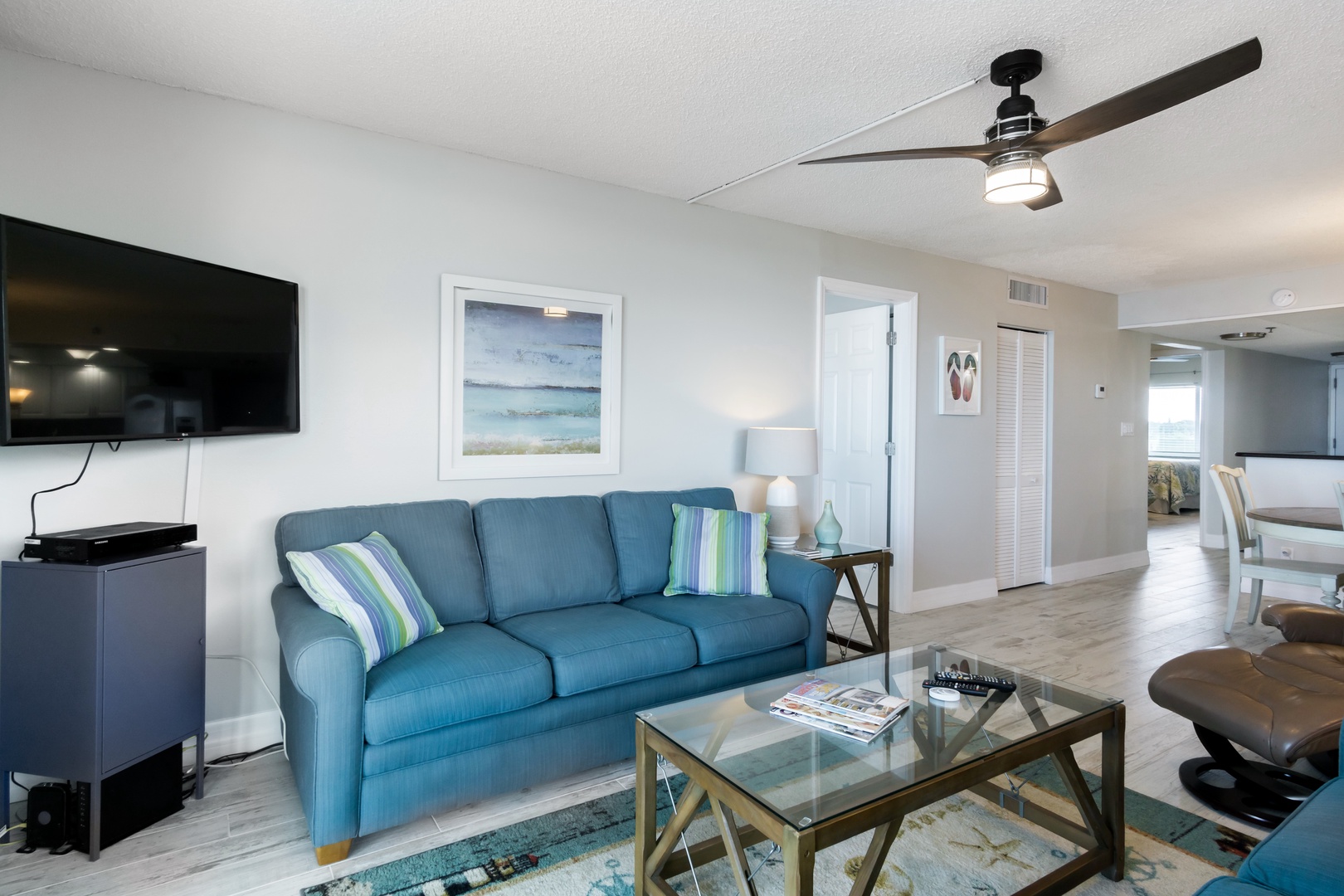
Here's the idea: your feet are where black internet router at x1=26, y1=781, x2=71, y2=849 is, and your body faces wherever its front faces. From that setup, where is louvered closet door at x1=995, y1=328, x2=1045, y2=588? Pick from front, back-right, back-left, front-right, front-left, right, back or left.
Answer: left

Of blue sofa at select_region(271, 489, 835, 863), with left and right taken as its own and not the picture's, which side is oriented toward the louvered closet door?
left

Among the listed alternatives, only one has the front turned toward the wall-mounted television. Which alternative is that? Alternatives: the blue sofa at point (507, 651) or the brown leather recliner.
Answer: the brown leather recliner

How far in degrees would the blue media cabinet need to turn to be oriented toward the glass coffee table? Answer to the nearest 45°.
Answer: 0° — it already faces it

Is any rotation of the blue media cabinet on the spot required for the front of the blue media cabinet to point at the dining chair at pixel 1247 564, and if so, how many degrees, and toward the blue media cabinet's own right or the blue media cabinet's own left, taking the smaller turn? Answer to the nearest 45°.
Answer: approximately 45° to the blue media cabinet's own left

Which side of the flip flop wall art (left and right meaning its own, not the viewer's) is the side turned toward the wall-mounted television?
right

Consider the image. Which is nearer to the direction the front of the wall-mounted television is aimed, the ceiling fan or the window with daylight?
the ceiling fan

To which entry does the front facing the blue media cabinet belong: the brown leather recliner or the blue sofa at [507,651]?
the brown leather recliner

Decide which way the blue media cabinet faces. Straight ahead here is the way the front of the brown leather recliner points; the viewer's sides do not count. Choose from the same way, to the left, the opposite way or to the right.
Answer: the opposite way

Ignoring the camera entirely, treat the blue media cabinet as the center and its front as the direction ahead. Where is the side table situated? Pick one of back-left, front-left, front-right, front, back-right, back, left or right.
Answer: front-left

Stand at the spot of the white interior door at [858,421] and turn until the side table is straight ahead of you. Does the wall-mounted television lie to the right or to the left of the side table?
right

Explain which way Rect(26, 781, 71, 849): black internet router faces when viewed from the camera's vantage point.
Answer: facing the viewer

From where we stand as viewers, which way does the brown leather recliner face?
facing the viewer and to the left of the viewer

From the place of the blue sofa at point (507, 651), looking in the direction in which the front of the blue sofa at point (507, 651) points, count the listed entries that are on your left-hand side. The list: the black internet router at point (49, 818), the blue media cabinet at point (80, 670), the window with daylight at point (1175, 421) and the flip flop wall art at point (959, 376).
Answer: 2

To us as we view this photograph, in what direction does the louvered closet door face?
facing the viewer and to the right of the viewer
